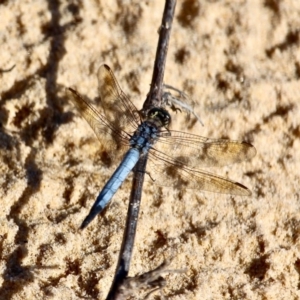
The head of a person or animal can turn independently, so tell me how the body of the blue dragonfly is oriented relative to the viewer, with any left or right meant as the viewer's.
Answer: facing away from the viewer and to the right of the viewer
